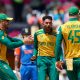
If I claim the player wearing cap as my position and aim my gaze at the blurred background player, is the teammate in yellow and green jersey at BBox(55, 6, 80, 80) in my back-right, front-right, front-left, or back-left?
front-right

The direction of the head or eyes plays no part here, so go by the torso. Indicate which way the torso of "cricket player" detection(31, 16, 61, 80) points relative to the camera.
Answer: toward the camera

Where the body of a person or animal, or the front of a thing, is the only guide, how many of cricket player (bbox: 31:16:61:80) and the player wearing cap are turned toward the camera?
1

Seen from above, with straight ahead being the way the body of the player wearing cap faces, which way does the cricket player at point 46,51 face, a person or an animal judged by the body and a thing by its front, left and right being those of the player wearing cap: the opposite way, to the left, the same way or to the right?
to the right

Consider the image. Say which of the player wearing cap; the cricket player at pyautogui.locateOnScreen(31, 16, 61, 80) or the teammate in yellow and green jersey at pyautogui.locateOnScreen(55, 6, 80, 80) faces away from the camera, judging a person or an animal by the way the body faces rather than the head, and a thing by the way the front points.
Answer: the teammate in yellow and green jersey

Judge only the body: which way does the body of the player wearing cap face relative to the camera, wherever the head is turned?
to the viewer's right

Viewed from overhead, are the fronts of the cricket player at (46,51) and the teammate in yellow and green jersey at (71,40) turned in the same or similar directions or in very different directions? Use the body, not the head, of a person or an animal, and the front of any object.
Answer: very different directions

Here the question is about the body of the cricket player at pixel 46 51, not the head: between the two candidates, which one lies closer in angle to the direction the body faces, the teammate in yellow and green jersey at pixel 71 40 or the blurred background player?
the teammate in yellow and green jersey
